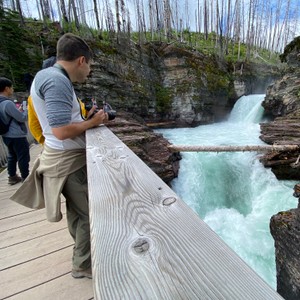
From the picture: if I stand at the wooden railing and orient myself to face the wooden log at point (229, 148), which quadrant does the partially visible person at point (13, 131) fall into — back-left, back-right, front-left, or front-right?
front-left

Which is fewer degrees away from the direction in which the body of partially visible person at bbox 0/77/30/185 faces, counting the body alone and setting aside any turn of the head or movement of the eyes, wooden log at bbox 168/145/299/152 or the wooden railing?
the wooden log

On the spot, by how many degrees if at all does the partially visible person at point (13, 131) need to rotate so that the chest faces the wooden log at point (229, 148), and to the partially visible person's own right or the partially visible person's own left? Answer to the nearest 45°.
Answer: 0° — they already face it

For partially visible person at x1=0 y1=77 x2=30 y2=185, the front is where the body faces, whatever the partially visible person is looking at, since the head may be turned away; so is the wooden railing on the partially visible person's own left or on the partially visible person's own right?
on the partially visible person's own right

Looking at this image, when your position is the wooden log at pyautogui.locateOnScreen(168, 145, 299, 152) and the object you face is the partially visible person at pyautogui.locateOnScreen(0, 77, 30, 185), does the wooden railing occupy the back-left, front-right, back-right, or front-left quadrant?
front-left

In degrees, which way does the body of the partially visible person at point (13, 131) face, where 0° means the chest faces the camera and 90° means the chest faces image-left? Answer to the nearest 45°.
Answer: approximately 270°
